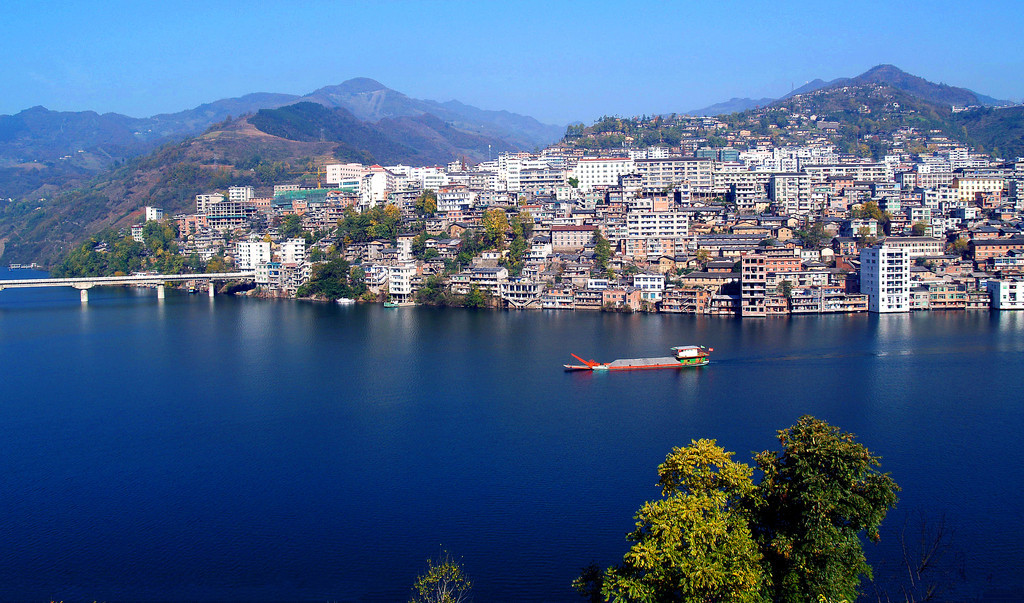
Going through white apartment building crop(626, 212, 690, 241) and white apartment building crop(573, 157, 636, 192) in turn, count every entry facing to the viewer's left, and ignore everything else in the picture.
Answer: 0

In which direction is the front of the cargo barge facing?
to the viewer's left

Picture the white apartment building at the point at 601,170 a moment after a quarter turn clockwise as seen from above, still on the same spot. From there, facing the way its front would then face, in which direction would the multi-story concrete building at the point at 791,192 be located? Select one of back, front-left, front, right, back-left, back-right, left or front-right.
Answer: back-left

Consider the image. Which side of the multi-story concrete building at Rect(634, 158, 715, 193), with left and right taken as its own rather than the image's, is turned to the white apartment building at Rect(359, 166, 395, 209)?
right

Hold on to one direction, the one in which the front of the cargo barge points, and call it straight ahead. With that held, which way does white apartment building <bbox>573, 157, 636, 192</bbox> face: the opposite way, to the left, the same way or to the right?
to the left

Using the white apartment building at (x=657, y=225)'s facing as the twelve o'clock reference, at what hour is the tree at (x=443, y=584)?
The tree is roughly at 12 o'clock from the white apartment building.

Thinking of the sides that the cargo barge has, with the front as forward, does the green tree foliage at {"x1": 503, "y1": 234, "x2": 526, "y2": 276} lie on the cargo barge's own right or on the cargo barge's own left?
on the cargo barge's own right

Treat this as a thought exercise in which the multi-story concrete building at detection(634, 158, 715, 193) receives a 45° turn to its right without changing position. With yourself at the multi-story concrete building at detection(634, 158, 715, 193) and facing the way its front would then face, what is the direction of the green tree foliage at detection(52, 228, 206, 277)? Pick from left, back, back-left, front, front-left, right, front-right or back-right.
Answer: front-right

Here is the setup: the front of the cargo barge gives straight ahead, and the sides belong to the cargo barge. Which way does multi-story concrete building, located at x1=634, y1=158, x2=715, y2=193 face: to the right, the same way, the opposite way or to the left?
to the left

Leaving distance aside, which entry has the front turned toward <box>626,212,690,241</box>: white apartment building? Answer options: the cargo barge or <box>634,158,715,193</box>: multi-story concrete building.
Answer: the multi-story concrete building

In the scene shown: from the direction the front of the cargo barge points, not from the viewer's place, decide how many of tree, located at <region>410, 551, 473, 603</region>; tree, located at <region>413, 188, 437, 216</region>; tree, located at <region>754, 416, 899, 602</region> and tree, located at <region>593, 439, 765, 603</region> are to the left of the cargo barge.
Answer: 3

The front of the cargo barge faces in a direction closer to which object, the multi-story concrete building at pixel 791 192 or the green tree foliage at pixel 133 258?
the green tree foliage

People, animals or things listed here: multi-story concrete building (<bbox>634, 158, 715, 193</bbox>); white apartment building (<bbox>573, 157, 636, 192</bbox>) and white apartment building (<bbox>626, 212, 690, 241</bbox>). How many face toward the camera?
3

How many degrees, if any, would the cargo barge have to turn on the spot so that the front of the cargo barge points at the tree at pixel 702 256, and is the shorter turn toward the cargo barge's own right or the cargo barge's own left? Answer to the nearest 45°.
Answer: approximately 90° to the cargo barge's own right
